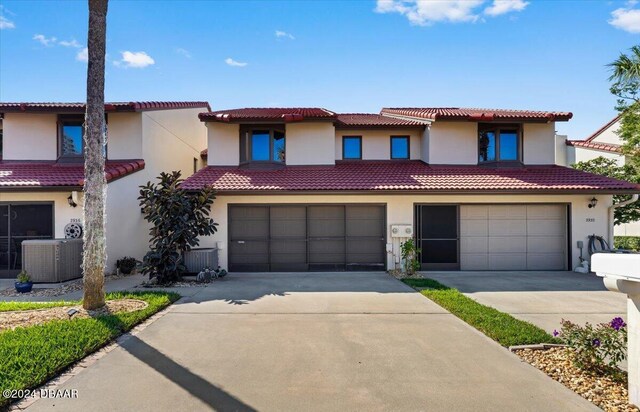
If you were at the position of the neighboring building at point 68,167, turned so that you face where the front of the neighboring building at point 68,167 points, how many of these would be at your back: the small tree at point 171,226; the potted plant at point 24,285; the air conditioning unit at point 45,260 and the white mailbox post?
0

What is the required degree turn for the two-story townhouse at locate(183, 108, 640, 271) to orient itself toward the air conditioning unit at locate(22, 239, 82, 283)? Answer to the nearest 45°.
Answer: approximately 45° to its right

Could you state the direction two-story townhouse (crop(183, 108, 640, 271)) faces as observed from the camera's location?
facing the viewer

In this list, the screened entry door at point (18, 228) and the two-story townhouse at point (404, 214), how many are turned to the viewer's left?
0

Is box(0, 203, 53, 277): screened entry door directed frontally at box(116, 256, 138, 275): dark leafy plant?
no

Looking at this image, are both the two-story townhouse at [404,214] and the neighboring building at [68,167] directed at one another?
no

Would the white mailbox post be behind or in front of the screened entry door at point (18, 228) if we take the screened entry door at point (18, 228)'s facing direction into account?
in front

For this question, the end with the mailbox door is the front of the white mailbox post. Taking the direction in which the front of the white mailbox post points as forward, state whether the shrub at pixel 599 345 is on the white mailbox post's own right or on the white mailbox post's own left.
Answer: on the white mailbox post's own right

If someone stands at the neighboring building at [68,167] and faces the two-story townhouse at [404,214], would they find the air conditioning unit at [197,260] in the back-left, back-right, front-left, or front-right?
front-right

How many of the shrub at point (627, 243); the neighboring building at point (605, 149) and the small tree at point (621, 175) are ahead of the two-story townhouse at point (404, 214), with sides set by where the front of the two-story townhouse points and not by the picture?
0

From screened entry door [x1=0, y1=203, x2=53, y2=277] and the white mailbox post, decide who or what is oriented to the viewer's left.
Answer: the white mailbox post

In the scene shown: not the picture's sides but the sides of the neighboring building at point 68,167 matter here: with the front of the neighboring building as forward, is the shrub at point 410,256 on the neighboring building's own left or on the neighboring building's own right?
on the neighboring building's own left

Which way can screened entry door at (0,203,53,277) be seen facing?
toward the camera

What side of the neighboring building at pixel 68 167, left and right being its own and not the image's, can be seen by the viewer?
front

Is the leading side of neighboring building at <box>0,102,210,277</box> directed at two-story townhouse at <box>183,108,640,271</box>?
no
